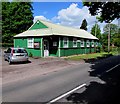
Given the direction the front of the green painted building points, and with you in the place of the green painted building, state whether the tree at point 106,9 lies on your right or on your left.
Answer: on your left

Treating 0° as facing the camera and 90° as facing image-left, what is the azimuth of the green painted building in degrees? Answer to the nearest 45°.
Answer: approximately 45°
